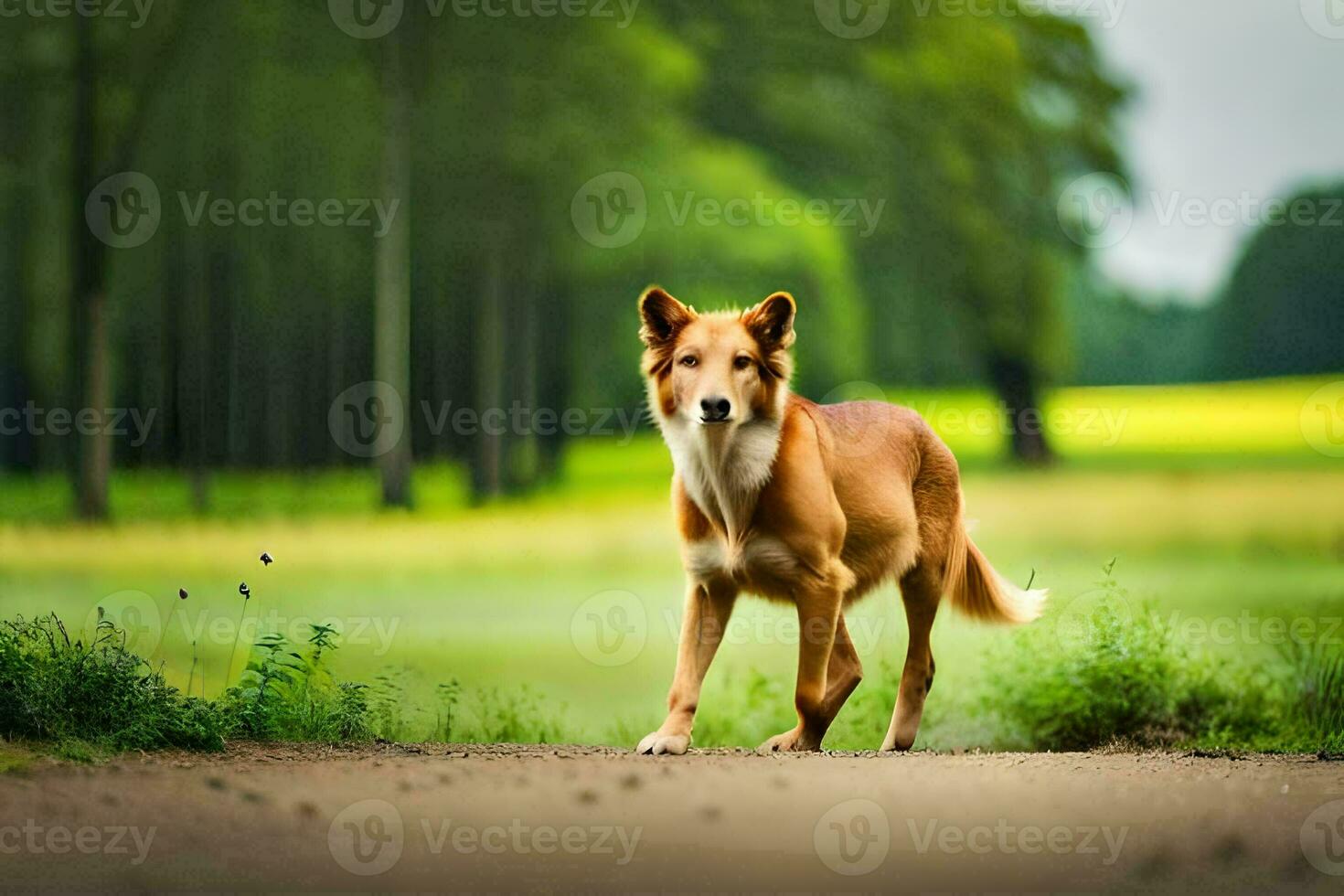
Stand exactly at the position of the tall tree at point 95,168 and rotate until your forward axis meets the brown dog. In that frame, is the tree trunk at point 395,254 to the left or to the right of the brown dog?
left

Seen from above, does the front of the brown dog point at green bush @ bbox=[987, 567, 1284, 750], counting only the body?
no

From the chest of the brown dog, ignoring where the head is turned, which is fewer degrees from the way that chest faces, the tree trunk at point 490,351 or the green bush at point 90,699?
the green bush

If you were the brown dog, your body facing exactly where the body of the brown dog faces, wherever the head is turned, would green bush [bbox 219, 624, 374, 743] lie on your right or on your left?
on your right

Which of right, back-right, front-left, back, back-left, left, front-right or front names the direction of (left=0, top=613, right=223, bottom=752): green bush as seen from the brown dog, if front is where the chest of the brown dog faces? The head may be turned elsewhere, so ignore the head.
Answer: front-right

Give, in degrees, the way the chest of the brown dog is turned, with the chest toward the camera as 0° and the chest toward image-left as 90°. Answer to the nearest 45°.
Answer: approximately 45°

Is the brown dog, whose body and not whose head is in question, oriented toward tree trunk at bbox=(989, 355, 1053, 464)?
no

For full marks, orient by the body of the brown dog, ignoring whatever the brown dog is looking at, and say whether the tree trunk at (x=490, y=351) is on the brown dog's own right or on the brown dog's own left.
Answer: on the brown dog's own right

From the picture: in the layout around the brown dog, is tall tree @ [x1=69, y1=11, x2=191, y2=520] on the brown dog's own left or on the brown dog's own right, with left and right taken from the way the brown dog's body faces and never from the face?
on the brown dog's own right

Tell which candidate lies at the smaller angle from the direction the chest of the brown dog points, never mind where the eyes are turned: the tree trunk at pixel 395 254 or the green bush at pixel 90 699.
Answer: the green bush

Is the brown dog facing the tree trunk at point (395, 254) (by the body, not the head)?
no
